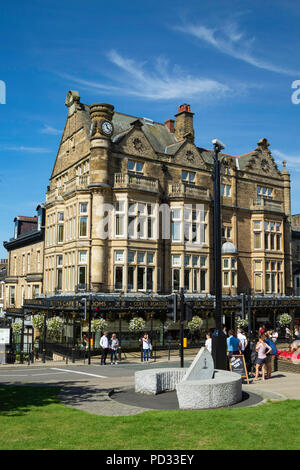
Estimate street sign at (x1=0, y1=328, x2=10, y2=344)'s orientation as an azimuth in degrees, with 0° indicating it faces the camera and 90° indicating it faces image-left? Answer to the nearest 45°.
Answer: approximately 0°

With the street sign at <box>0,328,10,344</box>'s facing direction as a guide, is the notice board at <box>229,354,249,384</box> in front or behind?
in front

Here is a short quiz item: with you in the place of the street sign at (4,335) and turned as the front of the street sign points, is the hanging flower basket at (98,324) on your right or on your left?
on your left

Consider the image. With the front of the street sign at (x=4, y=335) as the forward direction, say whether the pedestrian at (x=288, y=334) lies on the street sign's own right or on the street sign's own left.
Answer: on the street sign's own left
